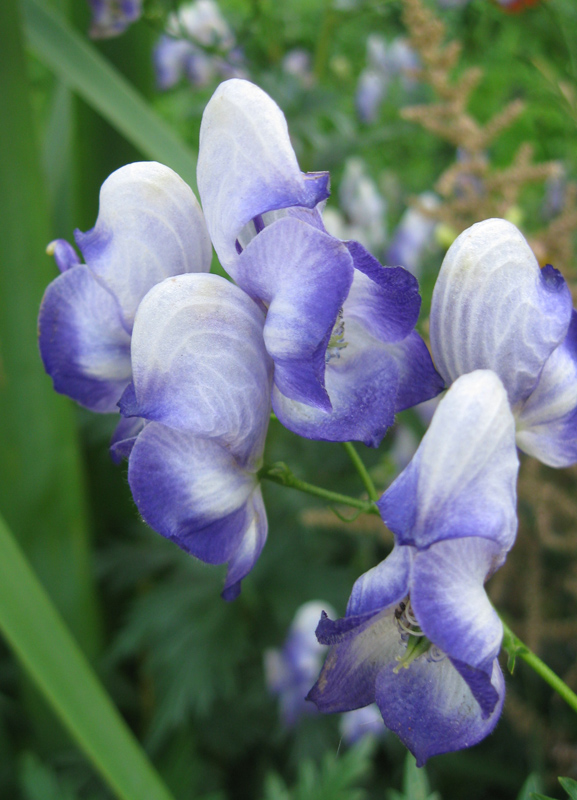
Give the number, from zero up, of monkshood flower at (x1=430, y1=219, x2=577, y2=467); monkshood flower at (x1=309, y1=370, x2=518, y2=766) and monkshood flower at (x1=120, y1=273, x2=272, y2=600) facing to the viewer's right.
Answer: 1

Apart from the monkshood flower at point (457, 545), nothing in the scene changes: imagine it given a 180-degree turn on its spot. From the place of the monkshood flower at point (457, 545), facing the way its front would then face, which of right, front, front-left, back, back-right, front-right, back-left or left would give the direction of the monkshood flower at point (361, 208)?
front-left

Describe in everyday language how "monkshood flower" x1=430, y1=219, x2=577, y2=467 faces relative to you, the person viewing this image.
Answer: facing to the right of the viewer

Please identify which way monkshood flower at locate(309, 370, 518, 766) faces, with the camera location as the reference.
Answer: facing the viewer and to the left of the viewer

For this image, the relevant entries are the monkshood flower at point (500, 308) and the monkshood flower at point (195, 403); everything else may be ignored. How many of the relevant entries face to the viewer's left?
1

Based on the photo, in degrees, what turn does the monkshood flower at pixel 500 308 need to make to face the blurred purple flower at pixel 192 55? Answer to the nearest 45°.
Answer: approximately 90° to its left

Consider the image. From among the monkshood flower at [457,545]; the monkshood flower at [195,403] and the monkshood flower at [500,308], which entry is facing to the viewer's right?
the monkshood flower at [500,308]

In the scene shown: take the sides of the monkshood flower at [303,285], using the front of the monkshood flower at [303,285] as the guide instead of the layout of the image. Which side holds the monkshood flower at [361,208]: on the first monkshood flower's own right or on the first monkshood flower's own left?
on the first monkshood flower's own left

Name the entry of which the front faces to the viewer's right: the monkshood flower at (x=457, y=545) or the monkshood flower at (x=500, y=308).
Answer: the monkshood flower at (x=500, y=308)

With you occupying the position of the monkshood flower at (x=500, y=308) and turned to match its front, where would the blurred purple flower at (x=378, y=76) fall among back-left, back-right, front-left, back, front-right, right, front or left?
left

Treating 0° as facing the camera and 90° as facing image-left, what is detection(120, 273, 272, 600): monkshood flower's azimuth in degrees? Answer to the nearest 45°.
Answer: approximately 90°

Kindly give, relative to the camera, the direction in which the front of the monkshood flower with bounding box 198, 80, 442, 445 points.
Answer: facing the viewer and to the right of the viewer
